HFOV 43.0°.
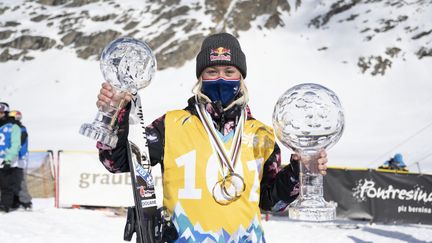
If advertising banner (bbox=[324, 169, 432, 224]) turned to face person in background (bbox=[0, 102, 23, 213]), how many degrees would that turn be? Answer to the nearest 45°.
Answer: approximately 45° to its right

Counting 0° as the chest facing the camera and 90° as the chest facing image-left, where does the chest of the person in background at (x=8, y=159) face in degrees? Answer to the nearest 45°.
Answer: approximately 45°

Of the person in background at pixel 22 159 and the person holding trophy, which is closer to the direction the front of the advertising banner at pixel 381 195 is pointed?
the person holding trophy

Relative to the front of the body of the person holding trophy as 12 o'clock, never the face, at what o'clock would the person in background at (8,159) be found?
The person in background is roughly at 5 o'clock from the person holding trophy.

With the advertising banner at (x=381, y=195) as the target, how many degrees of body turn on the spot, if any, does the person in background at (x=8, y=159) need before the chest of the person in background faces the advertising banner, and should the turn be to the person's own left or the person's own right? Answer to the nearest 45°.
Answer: approximately 135° to the person's own left

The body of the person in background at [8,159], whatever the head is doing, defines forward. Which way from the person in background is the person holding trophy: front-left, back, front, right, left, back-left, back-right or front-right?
front-left

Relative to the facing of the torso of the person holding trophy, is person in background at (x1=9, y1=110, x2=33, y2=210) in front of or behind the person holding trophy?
behind

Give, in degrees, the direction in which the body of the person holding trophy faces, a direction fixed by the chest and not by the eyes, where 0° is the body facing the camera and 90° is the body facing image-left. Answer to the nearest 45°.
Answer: approximately 0°

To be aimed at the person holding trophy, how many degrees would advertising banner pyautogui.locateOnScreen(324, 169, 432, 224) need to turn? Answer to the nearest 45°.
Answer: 0° — it already faces them

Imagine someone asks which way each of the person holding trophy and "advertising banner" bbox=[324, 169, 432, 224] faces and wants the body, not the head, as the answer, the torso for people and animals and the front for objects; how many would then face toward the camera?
2
